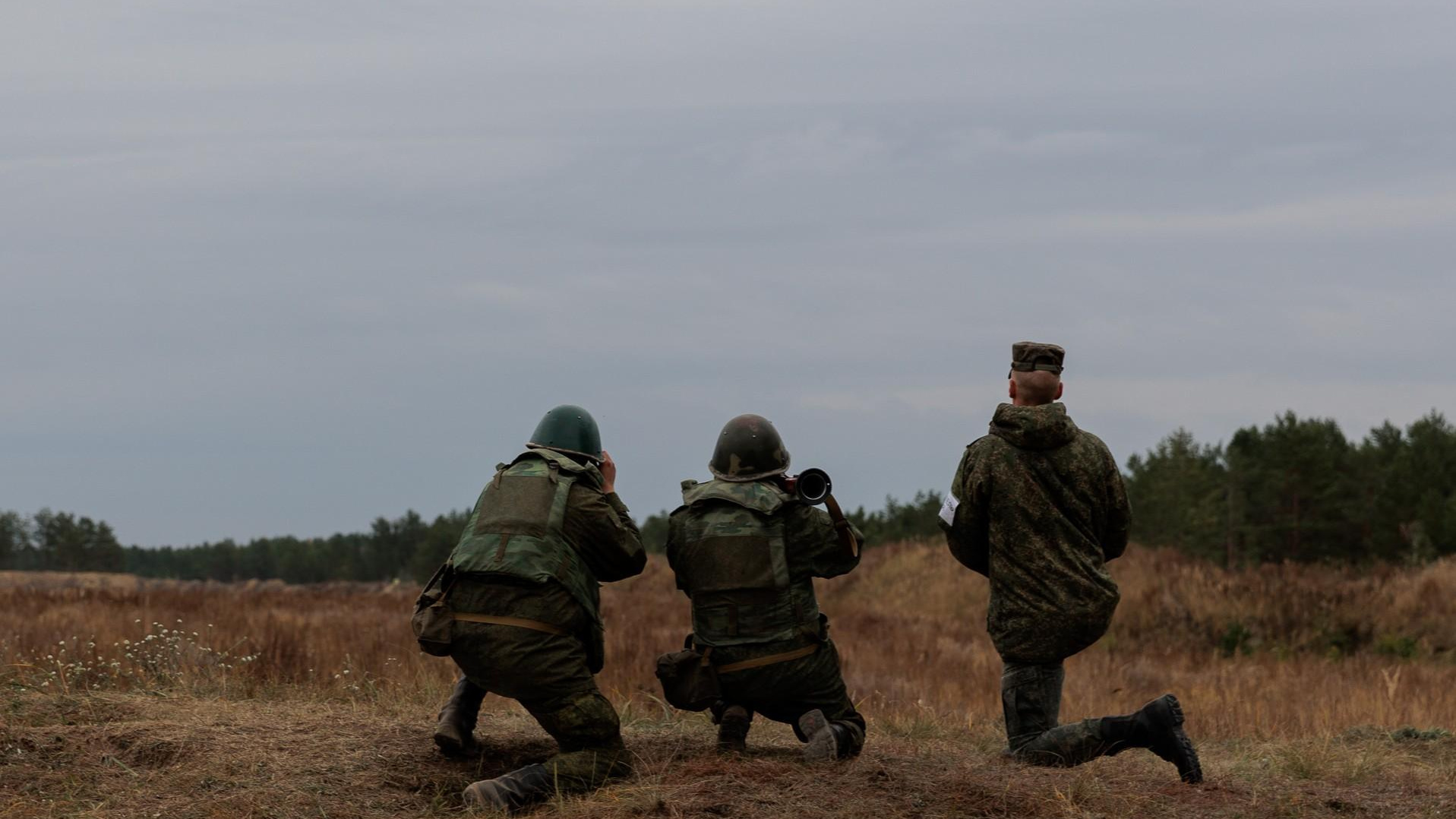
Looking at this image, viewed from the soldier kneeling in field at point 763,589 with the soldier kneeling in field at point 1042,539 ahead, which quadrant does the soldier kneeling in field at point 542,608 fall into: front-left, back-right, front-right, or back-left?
back-right

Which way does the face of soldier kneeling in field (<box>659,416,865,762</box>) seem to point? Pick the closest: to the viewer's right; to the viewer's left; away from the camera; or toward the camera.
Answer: away from the camera

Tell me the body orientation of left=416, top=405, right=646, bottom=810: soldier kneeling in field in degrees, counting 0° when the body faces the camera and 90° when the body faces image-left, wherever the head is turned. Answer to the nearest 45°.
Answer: approximately 225°

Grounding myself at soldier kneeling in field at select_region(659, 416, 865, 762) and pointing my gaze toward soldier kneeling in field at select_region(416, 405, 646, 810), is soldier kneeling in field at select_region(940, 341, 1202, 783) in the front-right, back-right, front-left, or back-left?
back-left

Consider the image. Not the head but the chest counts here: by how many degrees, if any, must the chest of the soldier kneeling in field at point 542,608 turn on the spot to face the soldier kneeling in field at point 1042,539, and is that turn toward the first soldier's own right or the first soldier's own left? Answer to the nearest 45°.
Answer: approximately 45° to the first soldier's own right

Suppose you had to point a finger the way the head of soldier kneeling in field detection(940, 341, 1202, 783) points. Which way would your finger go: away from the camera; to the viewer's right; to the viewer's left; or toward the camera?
away from the camera
